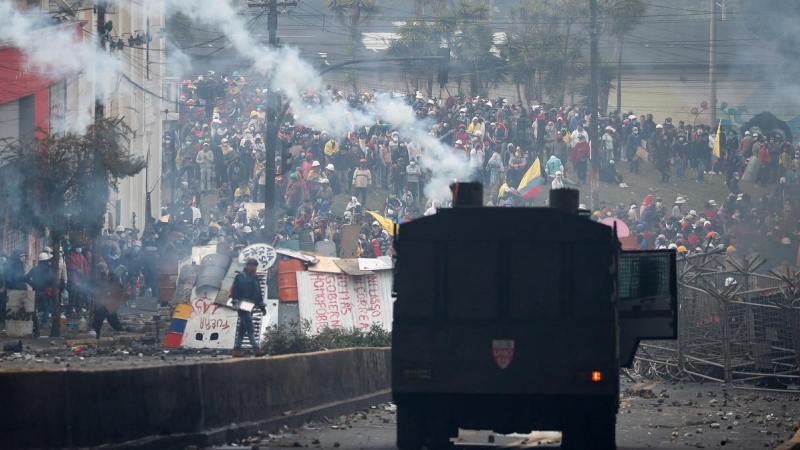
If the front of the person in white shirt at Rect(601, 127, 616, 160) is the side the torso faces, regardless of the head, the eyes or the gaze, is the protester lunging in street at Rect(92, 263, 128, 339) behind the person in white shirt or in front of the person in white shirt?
in front

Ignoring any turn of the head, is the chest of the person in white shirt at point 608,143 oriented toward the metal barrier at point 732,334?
yes

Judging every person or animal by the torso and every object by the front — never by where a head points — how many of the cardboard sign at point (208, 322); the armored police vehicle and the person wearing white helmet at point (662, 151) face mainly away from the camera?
1

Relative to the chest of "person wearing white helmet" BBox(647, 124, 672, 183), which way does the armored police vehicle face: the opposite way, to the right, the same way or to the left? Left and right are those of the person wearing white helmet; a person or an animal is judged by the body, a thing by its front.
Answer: the opposite way

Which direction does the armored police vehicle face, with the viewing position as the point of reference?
facing away from the viewer

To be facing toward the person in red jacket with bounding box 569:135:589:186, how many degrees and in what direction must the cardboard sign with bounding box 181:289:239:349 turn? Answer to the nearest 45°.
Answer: approximately 135° to its left

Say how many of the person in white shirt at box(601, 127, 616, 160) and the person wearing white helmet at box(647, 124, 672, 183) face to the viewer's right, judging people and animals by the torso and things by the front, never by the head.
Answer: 0

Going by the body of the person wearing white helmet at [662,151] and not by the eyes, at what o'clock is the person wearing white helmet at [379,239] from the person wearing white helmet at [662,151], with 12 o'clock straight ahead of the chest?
the person wearing white helmet at [379,239] is roughly at 1 o'clock from the person wearing white helmet at [662,151].

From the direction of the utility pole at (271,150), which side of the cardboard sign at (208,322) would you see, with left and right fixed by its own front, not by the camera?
back

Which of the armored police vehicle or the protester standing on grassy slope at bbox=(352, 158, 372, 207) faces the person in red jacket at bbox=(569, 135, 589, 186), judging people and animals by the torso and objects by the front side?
the armored police vehicle

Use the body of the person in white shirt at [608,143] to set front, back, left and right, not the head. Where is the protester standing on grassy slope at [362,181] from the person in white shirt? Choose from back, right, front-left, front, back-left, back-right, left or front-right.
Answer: front-right

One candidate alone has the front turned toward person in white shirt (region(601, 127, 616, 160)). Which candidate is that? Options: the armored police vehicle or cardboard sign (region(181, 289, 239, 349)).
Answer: the armored police vehicle
